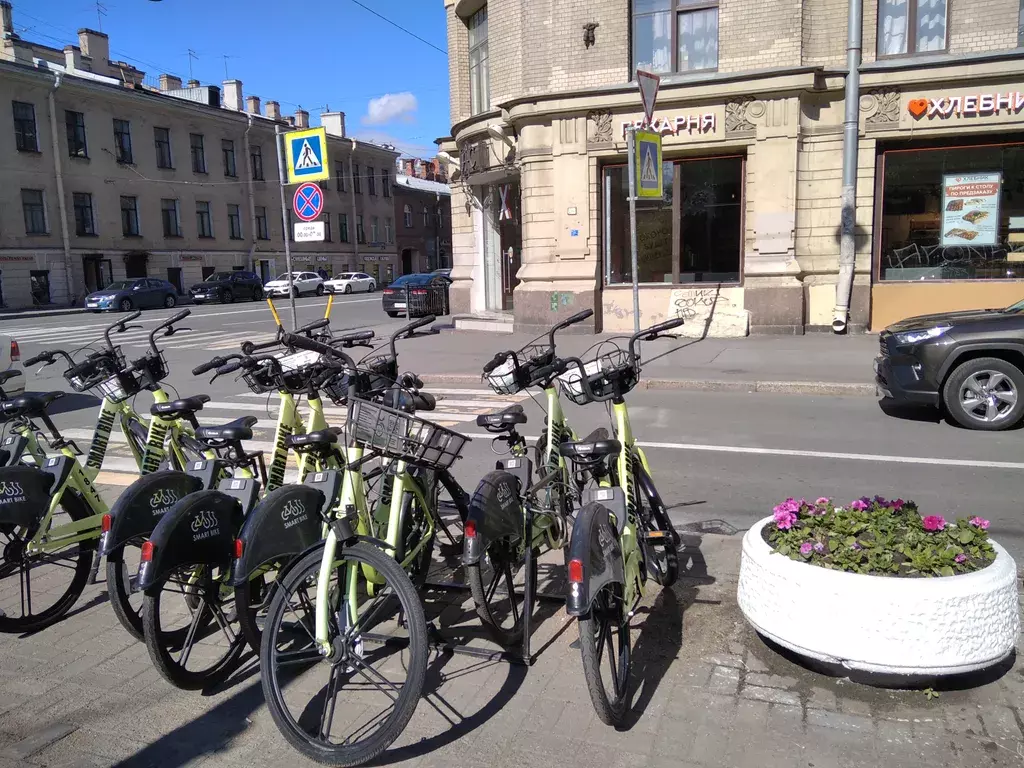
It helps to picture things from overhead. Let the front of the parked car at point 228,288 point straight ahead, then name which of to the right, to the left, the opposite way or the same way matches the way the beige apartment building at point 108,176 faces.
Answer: to the left

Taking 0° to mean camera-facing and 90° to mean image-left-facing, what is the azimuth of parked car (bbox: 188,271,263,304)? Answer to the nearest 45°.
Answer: approximately 45°

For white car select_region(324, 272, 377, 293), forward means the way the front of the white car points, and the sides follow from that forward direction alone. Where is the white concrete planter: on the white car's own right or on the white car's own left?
on the white car's own left

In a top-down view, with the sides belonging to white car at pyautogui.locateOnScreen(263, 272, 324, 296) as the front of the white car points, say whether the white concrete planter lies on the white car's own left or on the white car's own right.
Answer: on the white car's own left

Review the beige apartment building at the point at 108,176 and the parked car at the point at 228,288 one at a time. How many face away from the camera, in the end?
0

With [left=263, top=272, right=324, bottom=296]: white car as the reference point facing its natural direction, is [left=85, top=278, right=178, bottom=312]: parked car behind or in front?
in front

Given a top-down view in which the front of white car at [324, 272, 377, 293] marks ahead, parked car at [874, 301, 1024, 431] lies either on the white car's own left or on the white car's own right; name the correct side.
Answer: on the white car's own left

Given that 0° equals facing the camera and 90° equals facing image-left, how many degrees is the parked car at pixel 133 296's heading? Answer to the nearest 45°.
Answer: approximately 45°

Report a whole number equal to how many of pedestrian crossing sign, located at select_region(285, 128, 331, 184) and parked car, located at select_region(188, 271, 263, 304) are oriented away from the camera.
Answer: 0

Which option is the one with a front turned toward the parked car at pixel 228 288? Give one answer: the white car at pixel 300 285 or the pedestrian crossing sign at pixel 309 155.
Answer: the white car

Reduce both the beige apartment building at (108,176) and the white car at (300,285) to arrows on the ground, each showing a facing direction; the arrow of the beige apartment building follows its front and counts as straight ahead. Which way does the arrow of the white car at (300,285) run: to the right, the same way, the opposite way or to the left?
to the right

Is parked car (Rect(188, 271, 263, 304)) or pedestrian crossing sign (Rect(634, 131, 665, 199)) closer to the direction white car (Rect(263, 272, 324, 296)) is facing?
the parked car

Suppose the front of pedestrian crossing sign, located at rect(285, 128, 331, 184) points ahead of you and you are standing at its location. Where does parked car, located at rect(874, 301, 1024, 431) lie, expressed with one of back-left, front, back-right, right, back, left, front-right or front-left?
front-left
